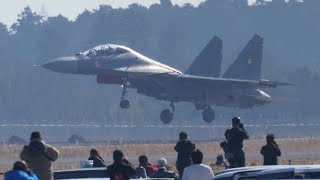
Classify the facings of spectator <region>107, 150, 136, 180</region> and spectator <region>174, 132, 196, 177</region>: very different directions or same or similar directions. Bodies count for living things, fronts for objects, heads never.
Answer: same or similar directions

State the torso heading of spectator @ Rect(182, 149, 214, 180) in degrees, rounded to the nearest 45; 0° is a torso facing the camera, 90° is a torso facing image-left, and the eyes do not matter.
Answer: approximately 180°

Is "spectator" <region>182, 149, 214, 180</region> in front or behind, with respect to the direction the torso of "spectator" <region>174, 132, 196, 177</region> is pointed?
behind

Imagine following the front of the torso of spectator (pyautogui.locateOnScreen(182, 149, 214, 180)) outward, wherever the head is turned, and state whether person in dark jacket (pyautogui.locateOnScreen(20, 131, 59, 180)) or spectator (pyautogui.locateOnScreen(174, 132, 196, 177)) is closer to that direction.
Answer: the spectator

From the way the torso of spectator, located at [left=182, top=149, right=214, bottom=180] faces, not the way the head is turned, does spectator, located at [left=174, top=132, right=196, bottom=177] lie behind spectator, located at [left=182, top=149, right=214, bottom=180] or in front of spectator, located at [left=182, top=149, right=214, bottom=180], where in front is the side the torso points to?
in front

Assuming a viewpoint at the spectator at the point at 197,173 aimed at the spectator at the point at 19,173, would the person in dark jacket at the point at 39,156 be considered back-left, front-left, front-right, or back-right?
front-right

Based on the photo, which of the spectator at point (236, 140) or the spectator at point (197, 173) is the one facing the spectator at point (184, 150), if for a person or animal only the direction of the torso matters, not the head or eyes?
the spectator at point (197, 173)

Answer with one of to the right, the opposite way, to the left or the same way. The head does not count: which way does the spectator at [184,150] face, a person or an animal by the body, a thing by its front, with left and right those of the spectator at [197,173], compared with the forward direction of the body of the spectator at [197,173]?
the same way

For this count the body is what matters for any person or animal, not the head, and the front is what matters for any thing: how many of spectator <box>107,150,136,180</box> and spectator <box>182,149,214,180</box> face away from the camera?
2

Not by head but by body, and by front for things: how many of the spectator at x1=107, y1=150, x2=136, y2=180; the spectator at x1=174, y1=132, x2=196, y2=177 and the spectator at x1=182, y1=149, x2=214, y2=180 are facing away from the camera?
3

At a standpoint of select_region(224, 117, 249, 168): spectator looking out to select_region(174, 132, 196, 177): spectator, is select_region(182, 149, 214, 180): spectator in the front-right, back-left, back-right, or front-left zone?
front-left

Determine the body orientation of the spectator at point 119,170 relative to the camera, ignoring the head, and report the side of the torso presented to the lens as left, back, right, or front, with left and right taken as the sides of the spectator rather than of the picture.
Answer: back

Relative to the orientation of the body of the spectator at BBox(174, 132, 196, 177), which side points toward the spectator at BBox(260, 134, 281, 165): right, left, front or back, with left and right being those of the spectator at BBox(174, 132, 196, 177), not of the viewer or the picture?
right

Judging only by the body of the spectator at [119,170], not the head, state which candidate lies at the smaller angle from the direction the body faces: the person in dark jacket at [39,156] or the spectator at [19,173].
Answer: the person in dark jacket

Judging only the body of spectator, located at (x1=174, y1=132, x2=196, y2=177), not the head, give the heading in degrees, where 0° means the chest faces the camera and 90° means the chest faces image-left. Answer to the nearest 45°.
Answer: approximately 180°
